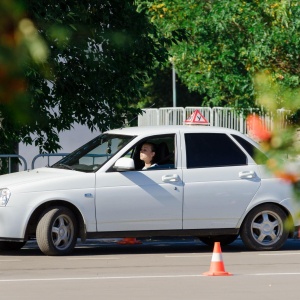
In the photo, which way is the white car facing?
to the viewer's left
